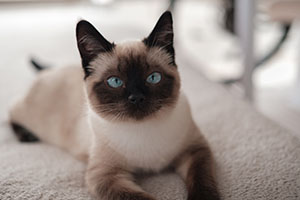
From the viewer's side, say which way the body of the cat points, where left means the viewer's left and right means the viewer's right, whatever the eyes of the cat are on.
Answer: facing the viewer and to the right of the viewer
